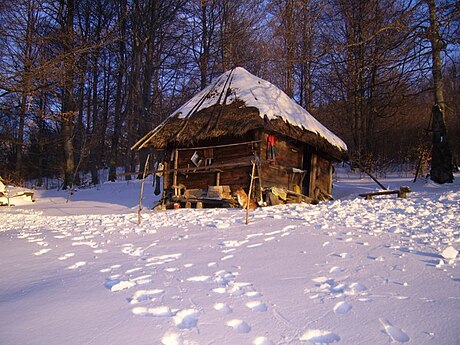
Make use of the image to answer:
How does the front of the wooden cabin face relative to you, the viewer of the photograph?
facing the viewer and to the right of the viewer

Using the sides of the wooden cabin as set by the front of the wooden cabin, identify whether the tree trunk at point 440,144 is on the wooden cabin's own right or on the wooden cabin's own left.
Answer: on the wooden cabin's own left
